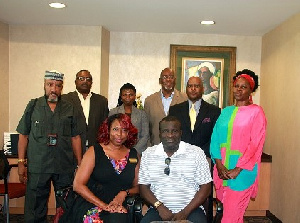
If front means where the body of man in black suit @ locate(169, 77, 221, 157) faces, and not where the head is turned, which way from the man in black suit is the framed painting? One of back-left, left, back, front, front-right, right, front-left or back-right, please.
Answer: back

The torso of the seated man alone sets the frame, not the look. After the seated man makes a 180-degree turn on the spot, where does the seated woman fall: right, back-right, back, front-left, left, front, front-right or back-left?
left

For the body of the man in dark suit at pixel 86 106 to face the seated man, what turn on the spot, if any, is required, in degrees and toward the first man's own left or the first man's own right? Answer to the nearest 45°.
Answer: approximately 45° to the first man's own left

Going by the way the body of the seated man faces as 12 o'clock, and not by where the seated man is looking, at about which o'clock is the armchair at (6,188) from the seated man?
The armchair is roughly at 4 o'clock from the seated man.
